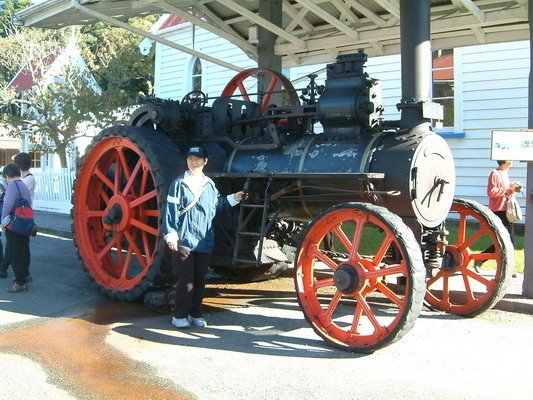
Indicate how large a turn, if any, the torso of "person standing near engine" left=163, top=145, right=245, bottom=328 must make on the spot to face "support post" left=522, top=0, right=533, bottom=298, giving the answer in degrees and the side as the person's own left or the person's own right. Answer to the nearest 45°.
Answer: approximately 90° to the person's own left

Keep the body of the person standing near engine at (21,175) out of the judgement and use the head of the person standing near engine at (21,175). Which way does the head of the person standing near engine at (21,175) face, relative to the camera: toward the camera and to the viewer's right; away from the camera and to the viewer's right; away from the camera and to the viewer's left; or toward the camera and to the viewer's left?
away from the camera and to the viewer's left

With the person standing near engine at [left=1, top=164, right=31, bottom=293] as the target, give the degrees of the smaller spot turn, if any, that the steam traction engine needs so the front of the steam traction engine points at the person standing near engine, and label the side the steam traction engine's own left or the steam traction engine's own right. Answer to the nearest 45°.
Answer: approximately 135° to the steam traction engine's own right

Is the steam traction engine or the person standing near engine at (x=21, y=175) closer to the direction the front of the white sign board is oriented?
the steam traction engine
